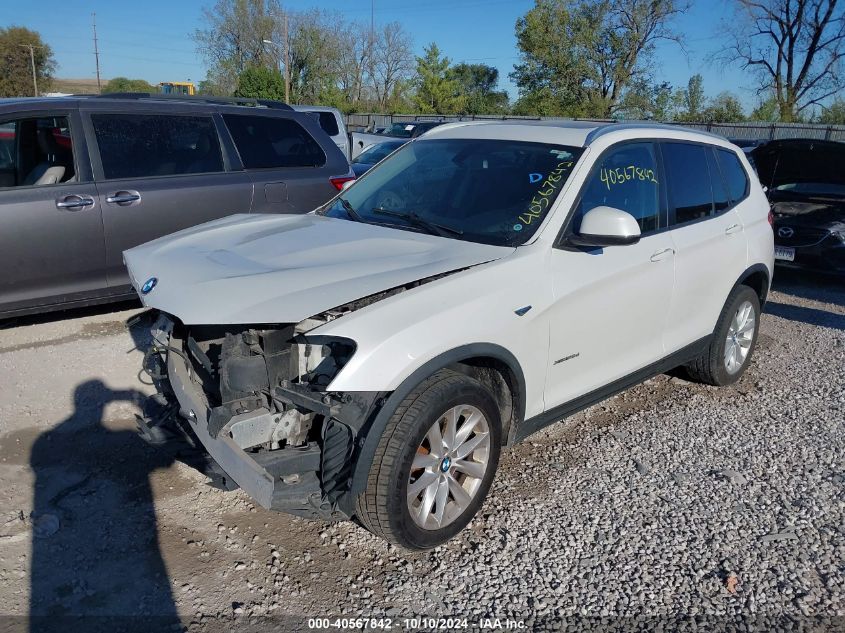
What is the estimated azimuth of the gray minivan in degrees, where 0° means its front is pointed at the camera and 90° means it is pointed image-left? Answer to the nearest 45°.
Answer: approximately 90°

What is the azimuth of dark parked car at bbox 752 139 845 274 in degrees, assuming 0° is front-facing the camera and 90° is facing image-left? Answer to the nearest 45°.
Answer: approximately 45°

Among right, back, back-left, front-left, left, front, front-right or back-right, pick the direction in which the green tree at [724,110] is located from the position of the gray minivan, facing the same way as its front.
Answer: back-right

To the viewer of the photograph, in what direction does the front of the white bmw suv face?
facing the viewer and to the left of the viewer

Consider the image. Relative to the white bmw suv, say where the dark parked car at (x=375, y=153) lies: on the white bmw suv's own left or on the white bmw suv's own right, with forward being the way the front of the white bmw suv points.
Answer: on the white bmw suv's own right
